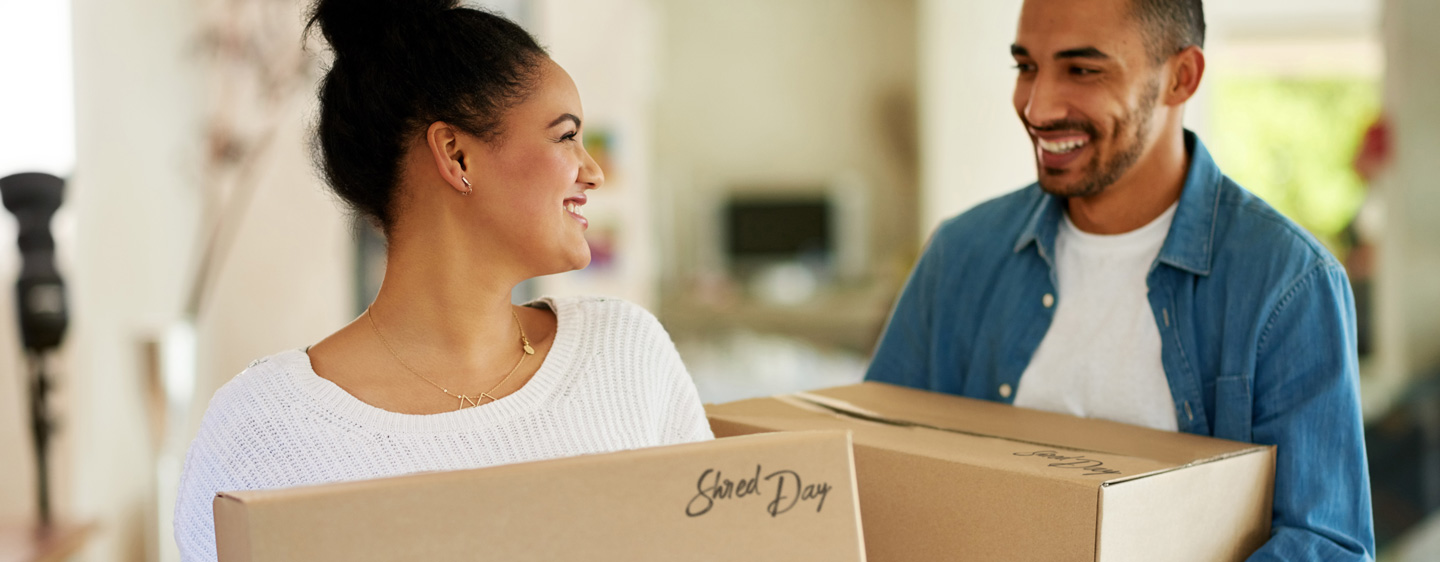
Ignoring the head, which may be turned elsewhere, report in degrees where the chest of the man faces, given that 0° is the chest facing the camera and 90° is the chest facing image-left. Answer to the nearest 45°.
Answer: approximately 45°

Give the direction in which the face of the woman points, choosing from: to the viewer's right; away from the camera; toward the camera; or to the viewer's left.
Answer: to the viewer's right

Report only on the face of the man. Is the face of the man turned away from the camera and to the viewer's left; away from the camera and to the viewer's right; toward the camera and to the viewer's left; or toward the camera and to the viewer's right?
toward the camera and to the viewer's left
